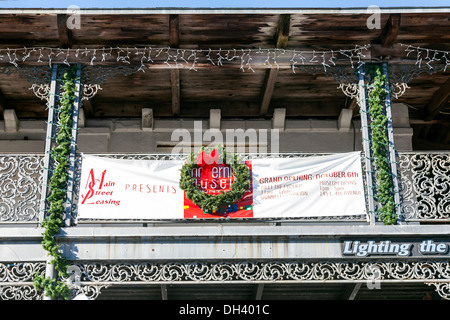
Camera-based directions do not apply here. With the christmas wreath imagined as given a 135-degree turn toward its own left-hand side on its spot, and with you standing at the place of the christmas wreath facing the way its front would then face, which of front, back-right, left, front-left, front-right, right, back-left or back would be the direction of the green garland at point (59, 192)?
back-left

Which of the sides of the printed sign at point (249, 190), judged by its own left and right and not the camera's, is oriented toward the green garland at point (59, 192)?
right

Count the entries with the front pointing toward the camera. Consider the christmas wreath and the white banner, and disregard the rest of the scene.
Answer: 2

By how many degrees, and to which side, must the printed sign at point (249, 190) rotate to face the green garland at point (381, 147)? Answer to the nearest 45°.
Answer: approximately 90° to its left

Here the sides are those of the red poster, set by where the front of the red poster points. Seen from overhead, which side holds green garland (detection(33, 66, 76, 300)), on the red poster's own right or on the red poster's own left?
on the red poster's own right
